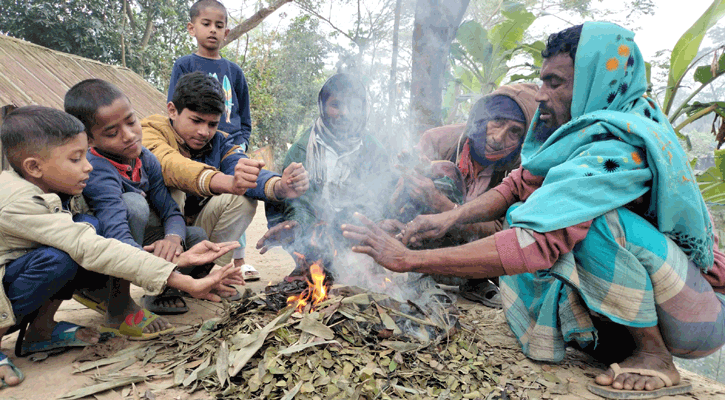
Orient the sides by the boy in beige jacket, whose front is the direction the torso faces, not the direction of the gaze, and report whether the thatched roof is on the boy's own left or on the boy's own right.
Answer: on the boy's own left

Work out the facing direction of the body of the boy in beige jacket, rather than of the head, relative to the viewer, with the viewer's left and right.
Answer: facing to the right of the viewer

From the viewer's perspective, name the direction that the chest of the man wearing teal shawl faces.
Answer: to the viewer's left

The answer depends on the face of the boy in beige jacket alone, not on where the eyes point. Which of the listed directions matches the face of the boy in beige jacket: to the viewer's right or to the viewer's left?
to the viewer's right

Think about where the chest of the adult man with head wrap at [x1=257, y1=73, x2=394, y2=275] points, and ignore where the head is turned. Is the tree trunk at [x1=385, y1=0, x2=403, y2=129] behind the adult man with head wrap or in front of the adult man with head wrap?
behind
